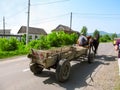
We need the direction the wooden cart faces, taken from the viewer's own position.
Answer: facing away from the viewer and to the right of the viewer

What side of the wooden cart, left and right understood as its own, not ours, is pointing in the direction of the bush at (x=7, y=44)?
left
